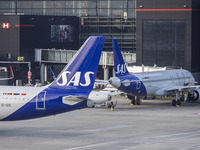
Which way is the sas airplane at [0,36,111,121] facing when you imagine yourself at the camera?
facing to the left of the viewer
